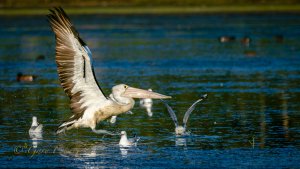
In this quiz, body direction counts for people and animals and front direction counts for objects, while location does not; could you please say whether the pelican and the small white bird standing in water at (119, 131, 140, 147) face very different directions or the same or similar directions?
very different directions

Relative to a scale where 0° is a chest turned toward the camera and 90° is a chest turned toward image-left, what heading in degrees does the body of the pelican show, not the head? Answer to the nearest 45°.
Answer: approximately 270°

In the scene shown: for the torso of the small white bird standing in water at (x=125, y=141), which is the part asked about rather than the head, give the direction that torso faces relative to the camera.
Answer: to the viewer's left

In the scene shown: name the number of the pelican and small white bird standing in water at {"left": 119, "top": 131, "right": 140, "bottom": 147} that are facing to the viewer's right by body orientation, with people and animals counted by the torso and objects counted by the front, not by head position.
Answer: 1
